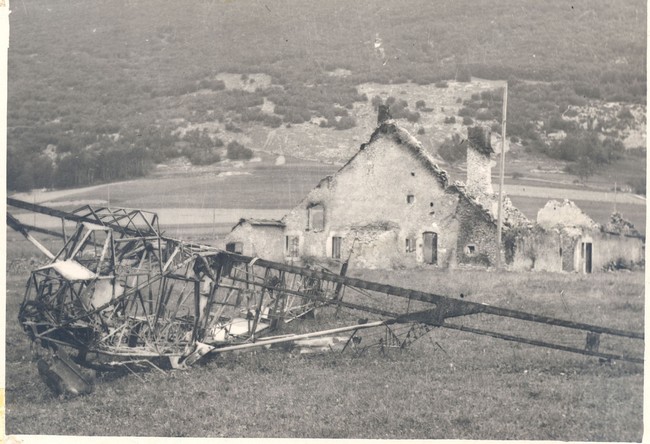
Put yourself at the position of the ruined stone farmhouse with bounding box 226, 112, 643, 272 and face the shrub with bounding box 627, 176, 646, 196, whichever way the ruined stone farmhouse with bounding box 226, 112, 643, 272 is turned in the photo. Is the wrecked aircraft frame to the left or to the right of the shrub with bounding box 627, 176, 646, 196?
right

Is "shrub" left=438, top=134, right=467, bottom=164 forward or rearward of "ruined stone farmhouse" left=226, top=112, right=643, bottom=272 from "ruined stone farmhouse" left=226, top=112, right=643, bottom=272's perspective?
rearward

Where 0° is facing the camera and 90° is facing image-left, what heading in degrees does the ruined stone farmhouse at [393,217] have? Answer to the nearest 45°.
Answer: approximately 0°

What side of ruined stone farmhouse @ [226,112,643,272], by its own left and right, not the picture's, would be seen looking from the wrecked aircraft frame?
front
